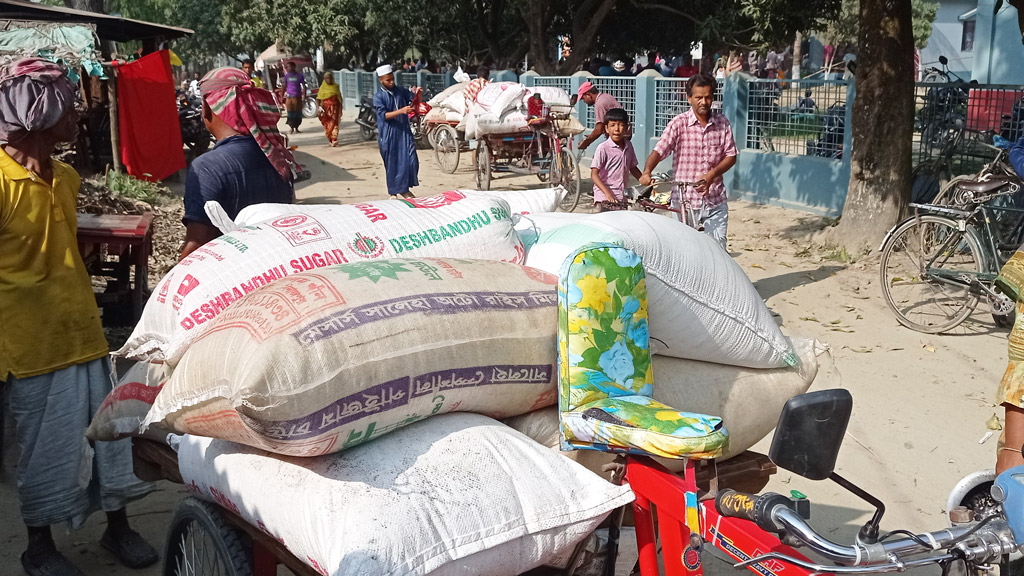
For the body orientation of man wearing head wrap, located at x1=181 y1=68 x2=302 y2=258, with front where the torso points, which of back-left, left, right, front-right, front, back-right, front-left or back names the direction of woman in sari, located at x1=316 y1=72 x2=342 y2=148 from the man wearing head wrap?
front-right

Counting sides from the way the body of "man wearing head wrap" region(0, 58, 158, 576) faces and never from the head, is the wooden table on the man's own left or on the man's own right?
on the man's own left

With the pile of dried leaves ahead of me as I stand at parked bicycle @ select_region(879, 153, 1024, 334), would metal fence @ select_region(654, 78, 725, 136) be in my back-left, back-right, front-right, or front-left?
front-right

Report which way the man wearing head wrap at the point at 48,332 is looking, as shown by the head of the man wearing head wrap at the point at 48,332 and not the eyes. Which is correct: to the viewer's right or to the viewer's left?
to the viewer's right

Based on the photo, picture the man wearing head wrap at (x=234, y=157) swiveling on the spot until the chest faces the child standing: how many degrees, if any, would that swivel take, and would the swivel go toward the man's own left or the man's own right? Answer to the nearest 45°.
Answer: approximately 90° to the man's own right

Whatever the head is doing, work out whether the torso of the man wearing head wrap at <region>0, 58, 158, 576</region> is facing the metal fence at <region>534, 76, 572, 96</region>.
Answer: no

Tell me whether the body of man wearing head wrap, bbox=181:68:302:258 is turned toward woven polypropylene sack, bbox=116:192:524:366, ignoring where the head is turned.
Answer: no

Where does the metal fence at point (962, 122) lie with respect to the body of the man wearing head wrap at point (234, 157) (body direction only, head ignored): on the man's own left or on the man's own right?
on the man's own right

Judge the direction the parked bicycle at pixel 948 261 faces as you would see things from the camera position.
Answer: facing to the right of the viewer

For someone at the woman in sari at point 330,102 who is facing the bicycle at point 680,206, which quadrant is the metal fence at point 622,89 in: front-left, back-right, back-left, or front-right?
front-left

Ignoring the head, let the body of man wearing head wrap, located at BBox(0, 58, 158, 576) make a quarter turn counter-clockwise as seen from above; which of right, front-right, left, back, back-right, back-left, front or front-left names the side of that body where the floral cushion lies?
right

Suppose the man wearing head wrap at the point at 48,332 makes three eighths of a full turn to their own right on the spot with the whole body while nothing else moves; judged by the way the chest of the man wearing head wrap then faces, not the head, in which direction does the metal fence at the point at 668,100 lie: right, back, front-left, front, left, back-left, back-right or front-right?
back-right

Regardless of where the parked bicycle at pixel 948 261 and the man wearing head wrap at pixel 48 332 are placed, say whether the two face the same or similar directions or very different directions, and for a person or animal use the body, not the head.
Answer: same or similar directions

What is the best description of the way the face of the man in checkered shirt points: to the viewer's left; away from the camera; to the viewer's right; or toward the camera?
toward the camera

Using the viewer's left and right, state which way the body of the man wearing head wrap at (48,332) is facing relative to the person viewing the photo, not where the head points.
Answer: facing the viewer and to the right of the viewer

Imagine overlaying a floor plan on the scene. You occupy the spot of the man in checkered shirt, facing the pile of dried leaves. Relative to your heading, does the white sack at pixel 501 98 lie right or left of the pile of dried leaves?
right
